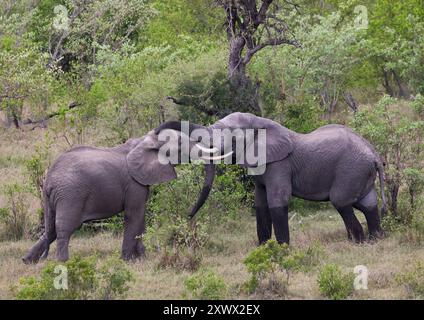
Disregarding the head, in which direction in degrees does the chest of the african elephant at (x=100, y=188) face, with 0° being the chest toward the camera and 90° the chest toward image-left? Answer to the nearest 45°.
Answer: approximately 270°

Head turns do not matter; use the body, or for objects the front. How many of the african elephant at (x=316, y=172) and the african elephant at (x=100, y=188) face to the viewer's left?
1

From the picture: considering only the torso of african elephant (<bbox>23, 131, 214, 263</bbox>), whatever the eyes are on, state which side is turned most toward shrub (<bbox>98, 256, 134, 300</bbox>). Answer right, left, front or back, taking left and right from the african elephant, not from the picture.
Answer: right

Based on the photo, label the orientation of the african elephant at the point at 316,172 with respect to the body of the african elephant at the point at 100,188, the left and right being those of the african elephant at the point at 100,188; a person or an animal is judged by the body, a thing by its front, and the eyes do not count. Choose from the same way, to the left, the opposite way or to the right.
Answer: the opposite way

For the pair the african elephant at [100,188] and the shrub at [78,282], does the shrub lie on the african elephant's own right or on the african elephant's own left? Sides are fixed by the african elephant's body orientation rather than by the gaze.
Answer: on the african elephant's own right

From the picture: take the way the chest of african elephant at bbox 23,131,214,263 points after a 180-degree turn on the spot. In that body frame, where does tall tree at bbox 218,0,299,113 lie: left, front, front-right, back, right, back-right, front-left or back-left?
back-right

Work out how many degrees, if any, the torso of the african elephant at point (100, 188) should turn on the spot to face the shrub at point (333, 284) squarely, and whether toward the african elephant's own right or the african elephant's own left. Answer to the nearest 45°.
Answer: approximately 45° to the african elephant's own right

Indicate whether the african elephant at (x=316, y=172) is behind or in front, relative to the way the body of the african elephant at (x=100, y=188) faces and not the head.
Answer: in front

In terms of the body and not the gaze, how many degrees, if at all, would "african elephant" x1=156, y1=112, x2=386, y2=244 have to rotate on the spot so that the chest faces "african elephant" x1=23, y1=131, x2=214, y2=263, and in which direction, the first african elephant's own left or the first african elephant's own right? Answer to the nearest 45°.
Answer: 0° — it already faces it

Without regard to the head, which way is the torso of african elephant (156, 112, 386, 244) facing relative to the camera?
to the viewer's left

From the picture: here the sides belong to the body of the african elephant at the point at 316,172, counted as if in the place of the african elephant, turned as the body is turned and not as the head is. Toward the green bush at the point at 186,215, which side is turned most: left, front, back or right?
front
